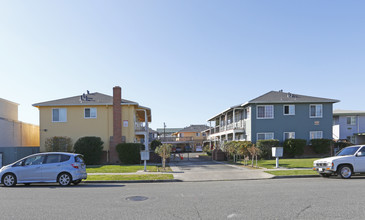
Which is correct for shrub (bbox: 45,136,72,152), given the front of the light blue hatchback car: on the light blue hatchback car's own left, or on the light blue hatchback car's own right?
on the light blue hatchback car's own right

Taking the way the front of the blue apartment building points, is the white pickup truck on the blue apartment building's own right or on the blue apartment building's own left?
on the blue apartment building's own left

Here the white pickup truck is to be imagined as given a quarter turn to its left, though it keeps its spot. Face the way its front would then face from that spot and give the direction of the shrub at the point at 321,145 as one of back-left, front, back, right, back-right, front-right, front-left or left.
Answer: back-left

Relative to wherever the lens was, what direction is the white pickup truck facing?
facing the viewer and to the left of the viewer

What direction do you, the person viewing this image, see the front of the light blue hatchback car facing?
facing away from the viewer and to the left of the viewer
